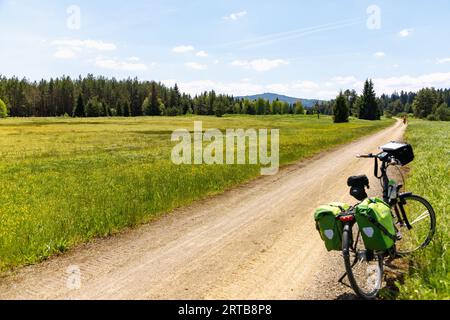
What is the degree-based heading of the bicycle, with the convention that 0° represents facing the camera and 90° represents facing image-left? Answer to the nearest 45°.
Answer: approximately 225°
